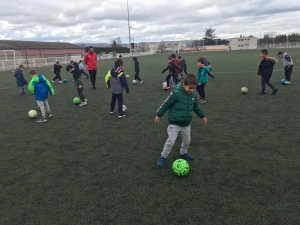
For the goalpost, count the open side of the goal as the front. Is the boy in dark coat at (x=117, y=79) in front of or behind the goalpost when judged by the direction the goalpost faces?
in front

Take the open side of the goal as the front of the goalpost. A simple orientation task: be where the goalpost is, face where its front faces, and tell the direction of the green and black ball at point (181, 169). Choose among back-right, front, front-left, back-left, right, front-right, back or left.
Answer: front-right

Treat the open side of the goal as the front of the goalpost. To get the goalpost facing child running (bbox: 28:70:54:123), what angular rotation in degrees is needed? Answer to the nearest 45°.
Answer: approximately 45° to its right

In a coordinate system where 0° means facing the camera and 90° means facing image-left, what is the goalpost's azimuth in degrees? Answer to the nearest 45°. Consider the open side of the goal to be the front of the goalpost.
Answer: approximately 315°
